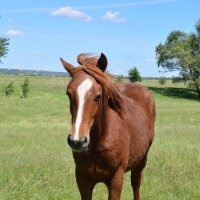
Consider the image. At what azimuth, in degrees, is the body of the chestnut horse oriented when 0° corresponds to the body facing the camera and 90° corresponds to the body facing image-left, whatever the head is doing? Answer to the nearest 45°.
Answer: approximately 45°
